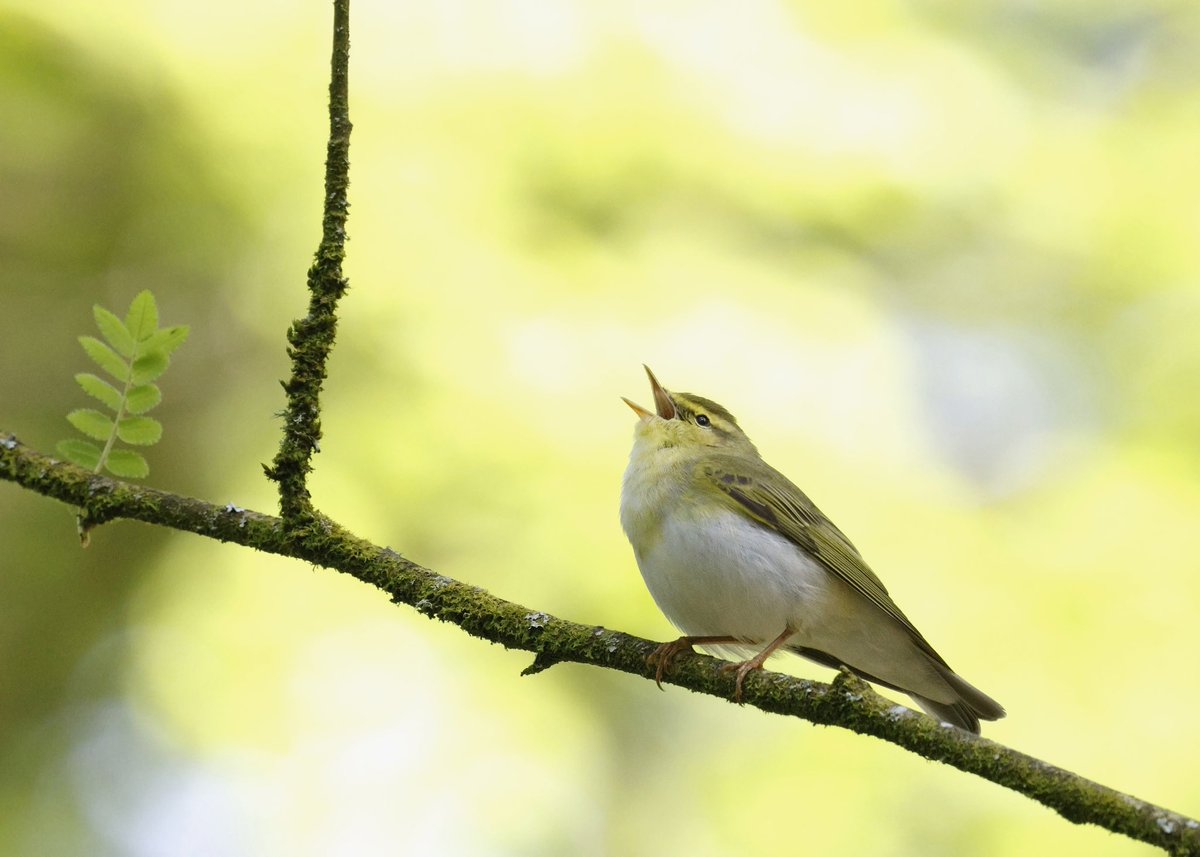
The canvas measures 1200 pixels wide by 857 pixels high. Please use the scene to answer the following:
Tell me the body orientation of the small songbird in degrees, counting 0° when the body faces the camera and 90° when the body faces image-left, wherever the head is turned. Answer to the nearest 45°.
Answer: approximately 90°
